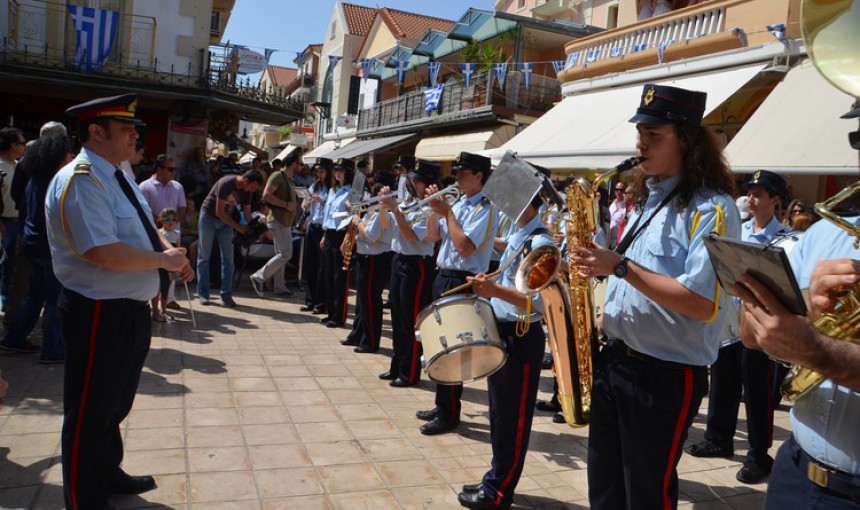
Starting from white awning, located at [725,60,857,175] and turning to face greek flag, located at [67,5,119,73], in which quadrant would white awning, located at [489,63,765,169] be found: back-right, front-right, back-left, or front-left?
front-right

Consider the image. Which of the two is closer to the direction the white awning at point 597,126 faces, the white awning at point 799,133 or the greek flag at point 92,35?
the greek flag

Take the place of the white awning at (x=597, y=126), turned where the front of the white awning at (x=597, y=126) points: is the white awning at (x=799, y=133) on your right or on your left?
on your left

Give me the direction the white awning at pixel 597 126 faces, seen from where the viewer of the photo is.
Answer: facing the viewer and to the left of the viewer
